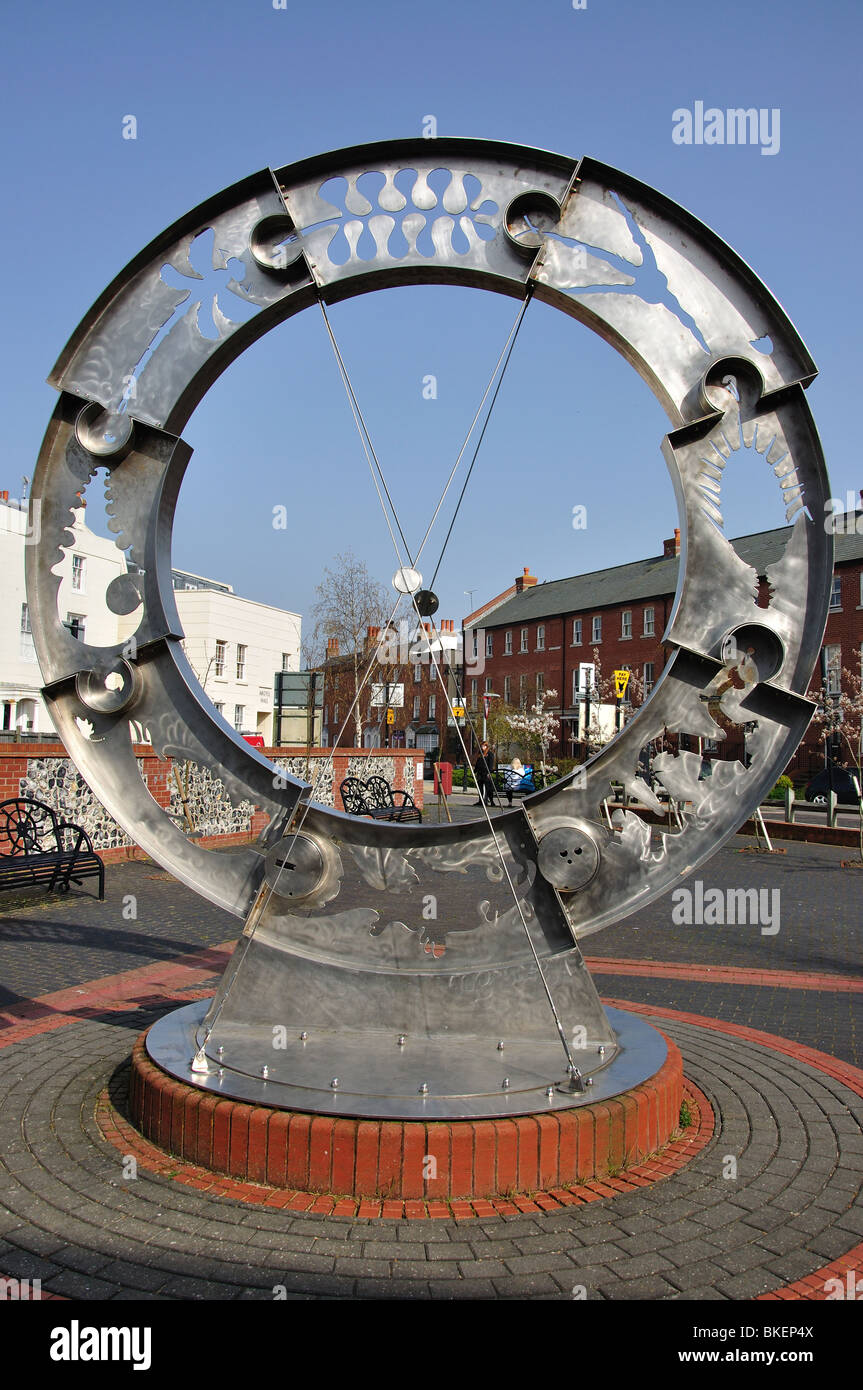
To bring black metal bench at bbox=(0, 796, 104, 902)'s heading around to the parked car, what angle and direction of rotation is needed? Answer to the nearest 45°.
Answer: approximately 90° to its left

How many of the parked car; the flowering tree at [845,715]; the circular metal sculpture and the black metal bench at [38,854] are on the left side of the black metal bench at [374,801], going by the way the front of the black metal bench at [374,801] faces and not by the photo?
2

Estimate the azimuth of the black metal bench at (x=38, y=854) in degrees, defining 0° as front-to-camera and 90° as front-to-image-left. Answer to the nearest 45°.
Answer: approximately 315°

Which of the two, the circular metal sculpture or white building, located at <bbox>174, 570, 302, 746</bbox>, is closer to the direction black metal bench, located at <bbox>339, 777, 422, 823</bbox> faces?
the circular metal sculpture

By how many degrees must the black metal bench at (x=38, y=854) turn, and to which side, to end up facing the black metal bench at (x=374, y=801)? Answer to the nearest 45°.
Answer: approximately 90° to its left

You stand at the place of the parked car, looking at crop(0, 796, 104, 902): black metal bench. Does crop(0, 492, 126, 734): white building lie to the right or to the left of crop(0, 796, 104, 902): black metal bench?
right

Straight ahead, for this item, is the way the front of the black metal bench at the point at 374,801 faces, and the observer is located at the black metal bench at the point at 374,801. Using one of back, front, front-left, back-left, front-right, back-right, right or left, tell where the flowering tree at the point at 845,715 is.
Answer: left

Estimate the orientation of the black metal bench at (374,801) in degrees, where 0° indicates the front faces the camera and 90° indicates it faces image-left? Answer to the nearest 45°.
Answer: approximately 315°
